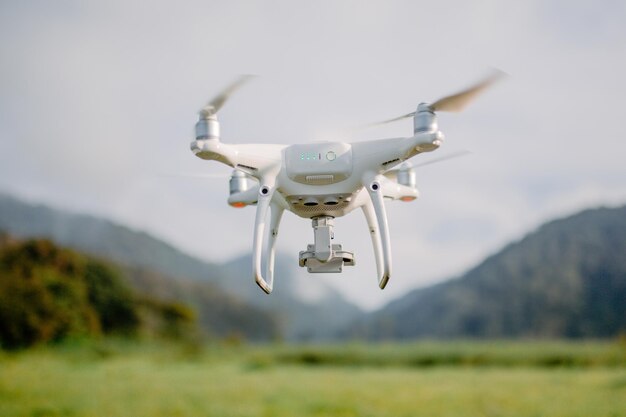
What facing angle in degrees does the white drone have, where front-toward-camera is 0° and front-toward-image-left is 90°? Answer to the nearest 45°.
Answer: approximately 180°
